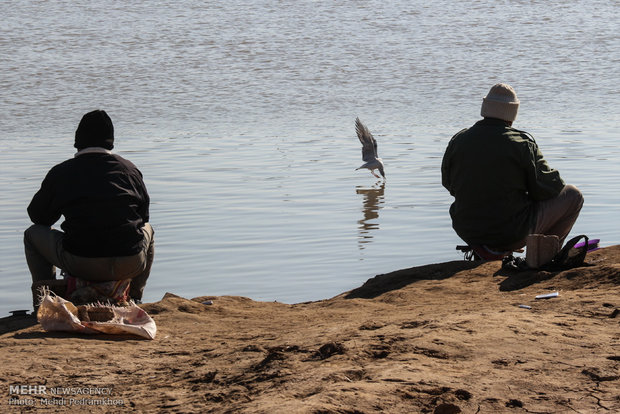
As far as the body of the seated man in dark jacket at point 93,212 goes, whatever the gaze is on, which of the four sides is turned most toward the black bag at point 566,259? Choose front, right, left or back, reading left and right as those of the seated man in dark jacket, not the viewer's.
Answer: right

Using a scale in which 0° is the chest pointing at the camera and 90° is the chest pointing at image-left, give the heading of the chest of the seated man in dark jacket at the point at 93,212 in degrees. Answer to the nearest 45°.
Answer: approximately 180°

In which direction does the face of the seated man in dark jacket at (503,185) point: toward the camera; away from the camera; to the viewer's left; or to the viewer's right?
away from the camera

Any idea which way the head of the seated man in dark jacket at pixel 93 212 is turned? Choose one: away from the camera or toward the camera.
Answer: away from the camera

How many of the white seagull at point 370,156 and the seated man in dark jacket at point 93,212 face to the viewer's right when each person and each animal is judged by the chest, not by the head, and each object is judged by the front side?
1

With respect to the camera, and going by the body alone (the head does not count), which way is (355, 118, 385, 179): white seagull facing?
to the viewer's right

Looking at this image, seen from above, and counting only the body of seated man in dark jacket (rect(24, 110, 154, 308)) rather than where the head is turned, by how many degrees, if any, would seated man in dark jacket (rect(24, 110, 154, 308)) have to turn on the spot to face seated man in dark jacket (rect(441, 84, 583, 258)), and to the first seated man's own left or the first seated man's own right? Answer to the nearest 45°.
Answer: approximately 90° to the first seated man's own right

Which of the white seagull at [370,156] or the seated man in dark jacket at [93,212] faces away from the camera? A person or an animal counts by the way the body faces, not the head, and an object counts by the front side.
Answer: the seated man in dark jacket

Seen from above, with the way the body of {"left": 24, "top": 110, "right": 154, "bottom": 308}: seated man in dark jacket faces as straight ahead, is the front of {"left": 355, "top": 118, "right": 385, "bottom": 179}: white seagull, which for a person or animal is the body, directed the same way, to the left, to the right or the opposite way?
to the right

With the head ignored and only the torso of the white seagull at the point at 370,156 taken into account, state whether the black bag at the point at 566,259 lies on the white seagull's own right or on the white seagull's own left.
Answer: on the white seagull's own right

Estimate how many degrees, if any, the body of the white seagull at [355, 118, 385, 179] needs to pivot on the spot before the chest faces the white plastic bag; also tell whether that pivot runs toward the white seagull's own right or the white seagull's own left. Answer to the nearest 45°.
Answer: approximately 90° to the white seagull's own right

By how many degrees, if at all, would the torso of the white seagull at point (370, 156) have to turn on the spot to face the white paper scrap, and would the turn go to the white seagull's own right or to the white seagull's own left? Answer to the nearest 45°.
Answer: approximately 90° to the white seagull's own right
